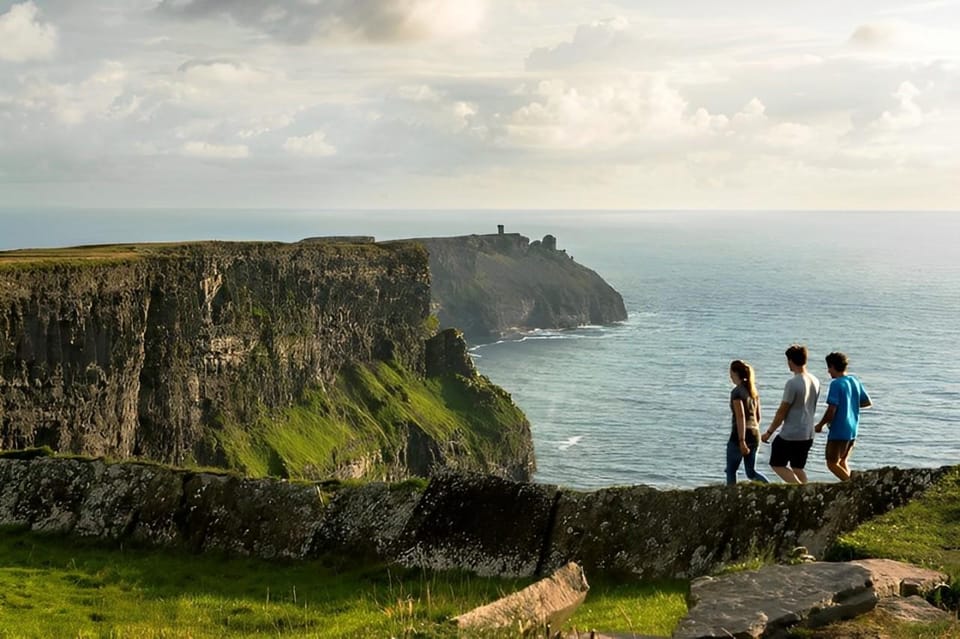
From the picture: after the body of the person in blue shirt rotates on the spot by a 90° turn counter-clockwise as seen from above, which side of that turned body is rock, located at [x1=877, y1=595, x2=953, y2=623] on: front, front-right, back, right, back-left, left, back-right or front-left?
front-left

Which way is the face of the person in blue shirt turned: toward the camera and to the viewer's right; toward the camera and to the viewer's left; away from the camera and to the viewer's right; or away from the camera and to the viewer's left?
away from the camera and to the viewer's left

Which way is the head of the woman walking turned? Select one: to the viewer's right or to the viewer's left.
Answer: to the viewer's left

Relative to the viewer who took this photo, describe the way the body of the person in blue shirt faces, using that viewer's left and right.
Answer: facing away from the viewer and to the left of the viewer

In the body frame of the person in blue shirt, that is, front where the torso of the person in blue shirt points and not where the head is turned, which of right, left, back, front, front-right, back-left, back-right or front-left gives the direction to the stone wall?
left

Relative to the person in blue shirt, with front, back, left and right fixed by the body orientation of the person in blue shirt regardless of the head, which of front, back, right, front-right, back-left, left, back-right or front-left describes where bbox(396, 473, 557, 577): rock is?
left

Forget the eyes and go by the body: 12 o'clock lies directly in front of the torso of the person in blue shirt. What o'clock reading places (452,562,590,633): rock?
The rock is roughly at 8 o'clock from the person in blue shirt.
